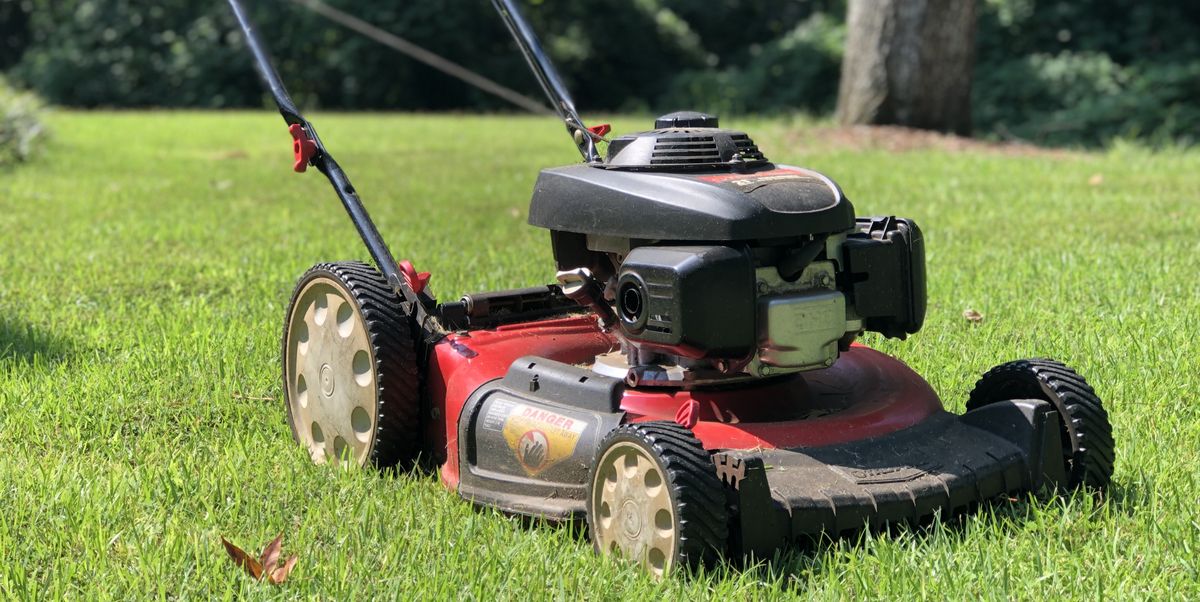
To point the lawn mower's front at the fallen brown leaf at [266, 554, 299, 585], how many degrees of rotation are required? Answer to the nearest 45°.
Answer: approximately 90° to its right

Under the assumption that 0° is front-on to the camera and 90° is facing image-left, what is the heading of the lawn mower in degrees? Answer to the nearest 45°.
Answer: approximately 315°

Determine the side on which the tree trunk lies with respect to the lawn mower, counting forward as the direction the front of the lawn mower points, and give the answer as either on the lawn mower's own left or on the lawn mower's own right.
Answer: on the lawn mower's own left

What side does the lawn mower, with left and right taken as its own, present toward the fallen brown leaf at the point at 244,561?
right
